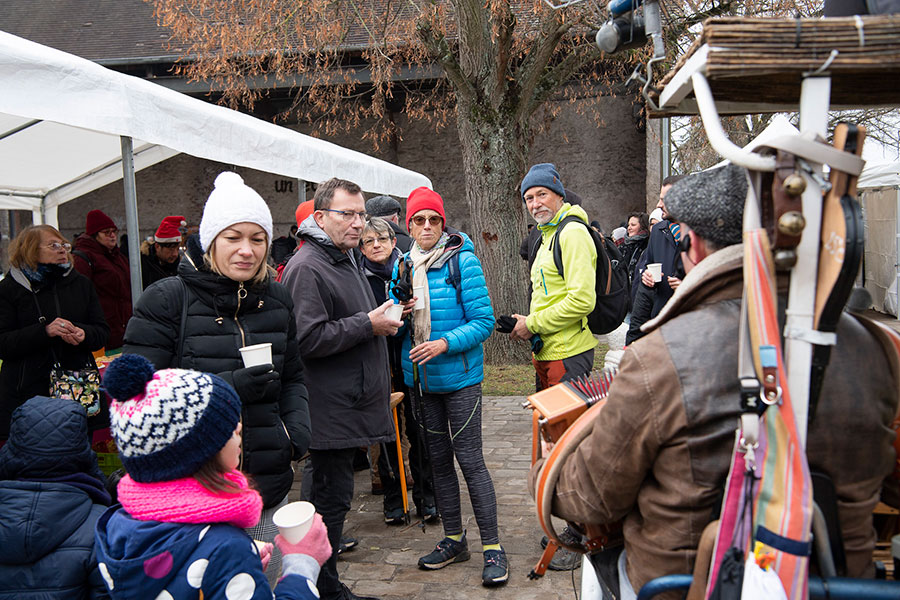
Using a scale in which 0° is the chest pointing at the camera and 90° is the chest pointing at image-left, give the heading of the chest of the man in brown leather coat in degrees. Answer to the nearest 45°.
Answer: approximately 135°

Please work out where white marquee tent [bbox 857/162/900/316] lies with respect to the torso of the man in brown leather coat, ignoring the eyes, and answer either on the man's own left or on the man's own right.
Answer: on the man's own right

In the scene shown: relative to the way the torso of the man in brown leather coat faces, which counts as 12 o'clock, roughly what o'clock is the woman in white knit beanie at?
The woman in white knit beanie is roughly at 11 o'clock from the man in brown leather coat.

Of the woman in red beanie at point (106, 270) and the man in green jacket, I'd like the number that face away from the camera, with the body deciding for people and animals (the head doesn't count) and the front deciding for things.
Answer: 0

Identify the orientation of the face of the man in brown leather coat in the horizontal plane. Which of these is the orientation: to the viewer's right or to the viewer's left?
to the viewer's left

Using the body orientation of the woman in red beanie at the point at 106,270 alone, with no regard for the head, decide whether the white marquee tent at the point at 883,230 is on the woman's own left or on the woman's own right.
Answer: on the woman's own left

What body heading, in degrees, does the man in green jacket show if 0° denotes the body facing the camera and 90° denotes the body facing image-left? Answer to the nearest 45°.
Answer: approximately 45°

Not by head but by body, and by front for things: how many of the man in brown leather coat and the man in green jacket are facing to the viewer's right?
0

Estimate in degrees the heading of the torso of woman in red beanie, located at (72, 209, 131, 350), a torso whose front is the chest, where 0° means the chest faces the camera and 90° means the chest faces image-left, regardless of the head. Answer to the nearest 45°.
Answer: approximately 315°

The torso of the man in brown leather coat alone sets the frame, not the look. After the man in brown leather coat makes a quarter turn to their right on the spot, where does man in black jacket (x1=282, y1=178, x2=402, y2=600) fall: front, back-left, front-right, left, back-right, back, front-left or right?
left

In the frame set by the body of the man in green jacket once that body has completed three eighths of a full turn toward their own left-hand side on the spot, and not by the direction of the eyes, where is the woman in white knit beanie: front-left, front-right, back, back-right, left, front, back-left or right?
back-right
